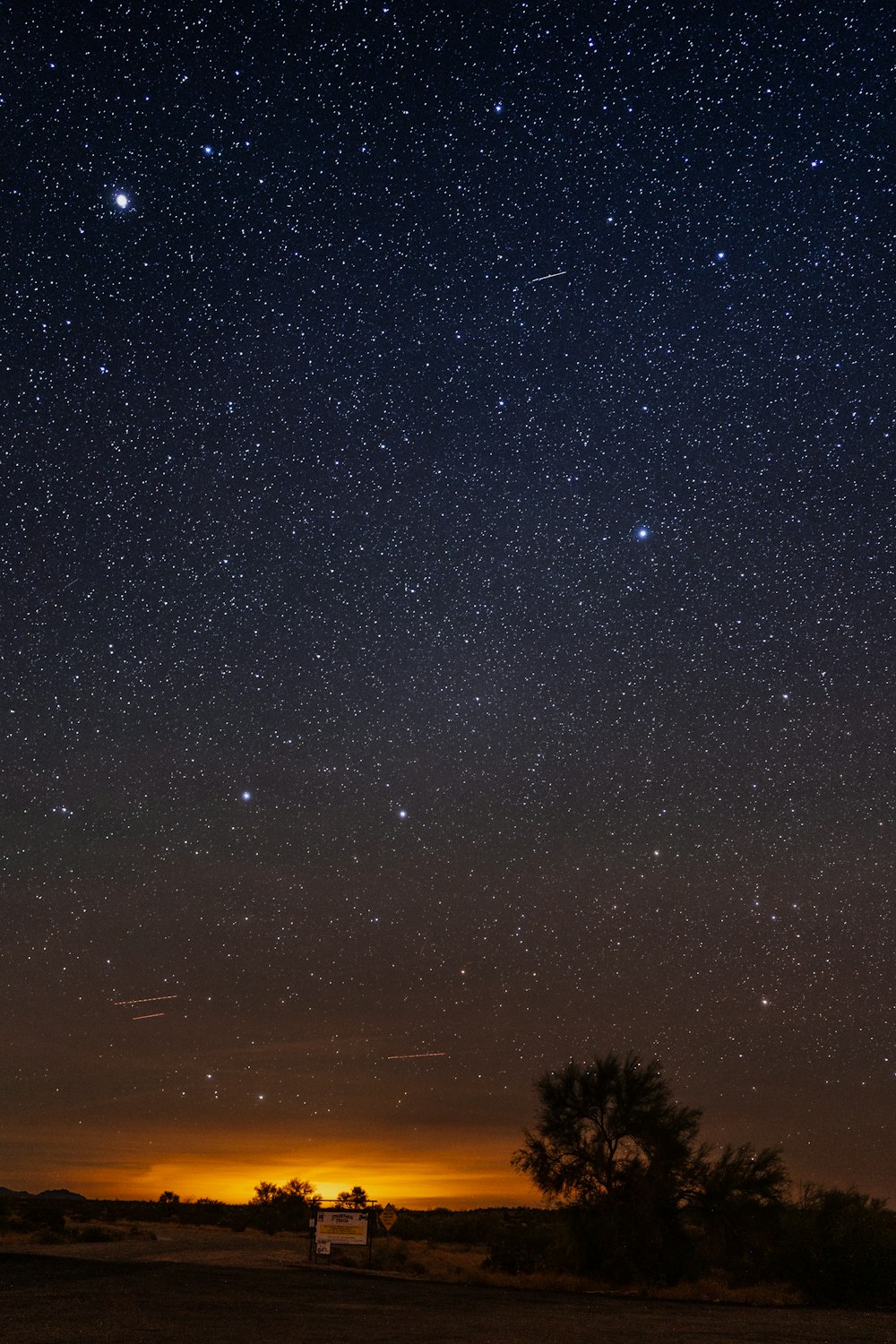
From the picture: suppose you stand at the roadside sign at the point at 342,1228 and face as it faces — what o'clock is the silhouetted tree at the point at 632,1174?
The silhouetted tree is roughly at 10 o'clock from the roadside sign.

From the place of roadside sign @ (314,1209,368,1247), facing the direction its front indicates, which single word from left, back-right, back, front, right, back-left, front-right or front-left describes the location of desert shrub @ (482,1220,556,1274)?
left

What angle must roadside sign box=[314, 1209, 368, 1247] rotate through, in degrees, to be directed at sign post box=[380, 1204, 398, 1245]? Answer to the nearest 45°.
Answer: approximately 135° to its left

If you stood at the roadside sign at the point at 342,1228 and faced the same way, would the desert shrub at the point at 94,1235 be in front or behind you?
behind

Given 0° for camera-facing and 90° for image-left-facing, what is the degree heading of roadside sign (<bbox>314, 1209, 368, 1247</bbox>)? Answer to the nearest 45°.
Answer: approximately 0°

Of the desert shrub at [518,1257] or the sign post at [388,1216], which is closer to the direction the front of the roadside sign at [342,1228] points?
the desert shrub
